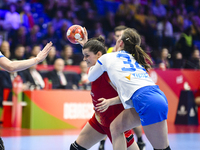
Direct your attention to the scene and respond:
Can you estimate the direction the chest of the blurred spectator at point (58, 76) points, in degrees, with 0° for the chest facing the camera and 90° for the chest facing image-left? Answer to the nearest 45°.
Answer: approximately 0°

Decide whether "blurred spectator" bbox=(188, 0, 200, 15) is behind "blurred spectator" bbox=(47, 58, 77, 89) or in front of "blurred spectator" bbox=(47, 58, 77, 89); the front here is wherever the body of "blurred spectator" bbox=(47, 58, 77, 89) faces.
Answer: behind

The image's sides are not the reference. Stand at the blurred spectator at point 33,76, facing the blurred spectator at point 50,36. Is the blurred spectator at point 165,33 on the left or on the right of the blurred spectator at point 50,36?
right

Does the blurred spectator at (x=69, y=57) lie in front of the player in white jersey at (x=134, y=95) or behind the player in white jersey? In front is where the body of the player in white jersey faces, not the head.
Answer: in front

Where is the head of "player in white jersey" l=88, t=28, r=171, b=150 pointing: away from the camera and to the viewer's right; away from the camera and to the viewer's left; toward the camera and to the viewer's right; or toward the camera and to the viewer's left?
away from the camera and to the viewer's left

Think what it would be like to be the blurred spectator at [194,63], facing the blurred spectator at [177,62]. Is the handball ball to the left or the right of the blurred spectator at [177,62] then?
left

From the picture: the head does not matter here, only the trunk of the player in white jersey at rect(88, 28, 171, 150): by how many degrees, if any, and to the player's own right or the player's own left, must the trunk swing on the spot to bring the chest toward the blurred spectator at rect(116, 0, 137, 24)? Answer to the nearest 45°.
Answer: approximately 45° to the player's own right

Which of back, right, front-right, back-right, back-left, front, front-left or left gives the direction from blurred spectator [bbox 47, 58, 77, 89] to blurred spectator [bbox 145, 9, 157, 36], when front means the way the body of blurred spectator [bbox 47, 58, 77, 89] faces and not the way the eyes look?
back-left

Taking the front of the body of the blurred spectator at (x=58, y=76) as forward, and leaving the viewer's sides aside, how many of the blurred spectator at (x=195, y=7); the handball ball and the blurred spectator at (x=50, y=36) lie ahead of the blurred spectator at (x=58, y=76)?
1

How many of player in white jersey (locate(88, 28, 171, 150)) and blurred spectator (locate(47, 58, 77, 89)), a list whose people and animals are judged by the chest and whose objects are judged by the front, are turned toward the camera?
1

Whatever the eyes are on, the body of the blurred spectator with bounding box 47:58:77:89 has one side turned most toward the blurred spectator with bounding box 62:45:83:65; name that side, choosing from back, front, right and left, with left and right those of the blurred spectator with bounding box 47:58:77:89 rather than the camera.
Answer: back

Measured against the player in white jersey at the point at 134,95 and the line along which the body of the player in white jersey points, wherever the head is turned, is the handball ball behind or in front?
in front

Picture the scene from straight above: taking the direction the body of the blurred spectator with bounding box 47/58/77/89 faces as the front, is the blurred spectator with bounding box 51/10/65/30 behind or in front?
behind

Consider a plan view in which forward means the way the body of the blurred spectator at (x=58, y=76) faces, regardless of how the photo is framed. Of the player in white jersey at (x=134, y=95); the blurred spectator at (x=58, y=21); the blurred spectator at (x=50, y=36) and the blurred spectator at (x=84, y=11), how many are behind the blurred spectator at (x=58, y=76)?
3

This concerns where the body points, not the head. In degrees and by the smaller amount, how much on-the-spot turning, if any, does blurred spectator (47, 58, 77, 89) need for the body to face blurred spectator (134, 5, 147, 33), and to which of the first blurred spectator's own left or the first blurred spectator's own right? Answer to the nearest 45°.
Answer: approximately 135° to the first blurred spectator's own left

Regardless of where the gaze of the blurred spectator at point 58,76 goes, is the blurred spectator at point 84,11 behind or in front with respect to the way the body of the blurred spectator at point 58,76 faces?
behind

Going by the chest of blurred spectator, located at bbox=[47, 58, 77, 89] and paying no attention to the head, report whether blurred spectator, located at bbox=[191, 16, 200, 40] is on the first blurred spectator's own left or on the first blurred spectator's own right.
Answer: on the first blurred spectator's own left

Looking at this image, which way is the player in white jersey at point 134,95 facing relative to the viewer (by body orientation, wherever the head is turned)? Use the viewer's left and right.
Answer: facing away from the viewer and to the left of the viewer
